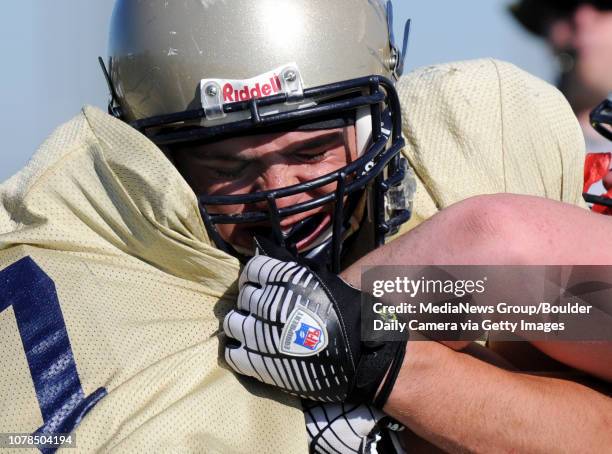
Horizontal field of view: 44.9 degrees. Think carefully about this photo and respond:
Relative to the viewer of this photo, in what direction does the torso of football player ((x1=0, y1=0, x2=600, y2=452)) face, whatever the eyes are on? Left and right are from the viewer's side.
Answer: facing the viewer
